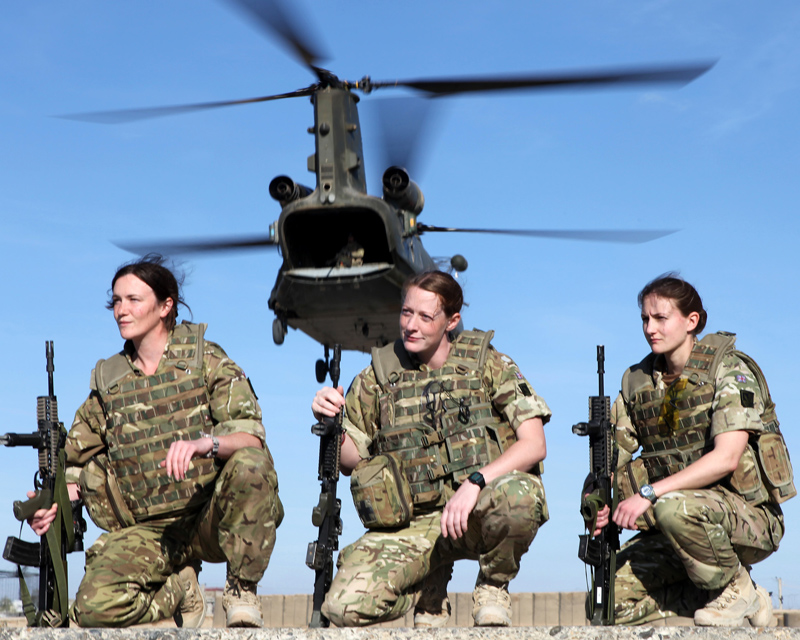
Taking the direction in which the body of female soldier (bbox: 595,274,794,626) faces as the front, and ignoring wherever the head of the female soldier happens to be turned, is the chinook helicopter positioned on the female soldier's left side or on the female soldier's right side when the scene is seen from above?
on the female soldier's right side

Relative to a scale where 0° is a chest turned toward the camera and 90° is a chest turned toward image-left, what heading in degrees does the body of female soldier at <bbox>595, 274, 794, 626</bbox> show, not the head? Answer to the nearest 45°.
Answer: approximately 45°

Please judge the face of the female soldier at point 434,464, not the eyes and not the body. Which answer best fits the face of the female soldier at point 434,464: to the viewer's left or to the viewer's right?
to the viewer's left

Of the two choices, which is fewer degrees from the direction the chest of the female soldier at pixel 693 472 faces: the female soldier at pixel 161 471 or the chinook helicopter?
the female soldier

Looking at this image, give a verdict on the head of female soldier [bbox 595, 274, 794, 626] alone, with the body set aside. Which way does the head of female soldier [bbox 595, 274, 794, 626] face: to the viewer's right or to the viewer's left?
to the viewer's left

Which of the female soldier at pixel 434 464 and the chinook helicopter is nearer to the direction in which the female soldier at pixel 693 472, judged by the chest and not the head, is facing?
the female soldier

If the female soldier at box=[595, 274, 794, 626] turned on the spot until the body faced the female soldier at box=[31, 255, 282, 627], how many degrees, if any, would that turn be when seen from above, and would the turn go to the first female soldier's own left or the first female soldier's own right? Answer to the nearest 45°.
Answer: approximately 45° to the first female soldier's own right
